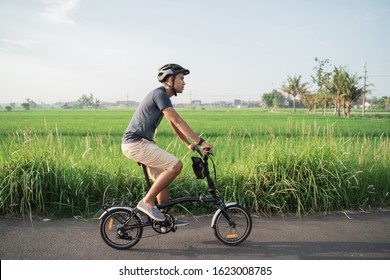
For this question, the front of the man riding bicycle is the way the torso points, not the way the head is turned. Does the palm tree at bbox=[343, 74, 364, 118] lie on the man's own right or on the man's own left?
on the man's own left

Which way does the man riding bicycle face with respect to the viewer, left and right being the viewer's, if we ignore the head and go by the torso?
facing to the right of the viewer

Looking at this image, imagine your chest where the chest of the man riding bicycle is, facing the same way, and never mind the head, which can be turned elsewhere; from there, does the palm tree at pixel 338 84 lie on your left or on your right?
on your left

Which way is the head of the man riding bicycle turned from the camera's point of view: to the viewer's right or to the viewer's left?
to the viewer's right

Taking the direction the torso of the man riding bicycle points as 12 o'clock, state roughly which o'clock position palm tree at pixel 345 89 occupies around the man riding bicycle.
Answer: The palm tree is roughly at 10 o'clock from the man riding bicycle.
